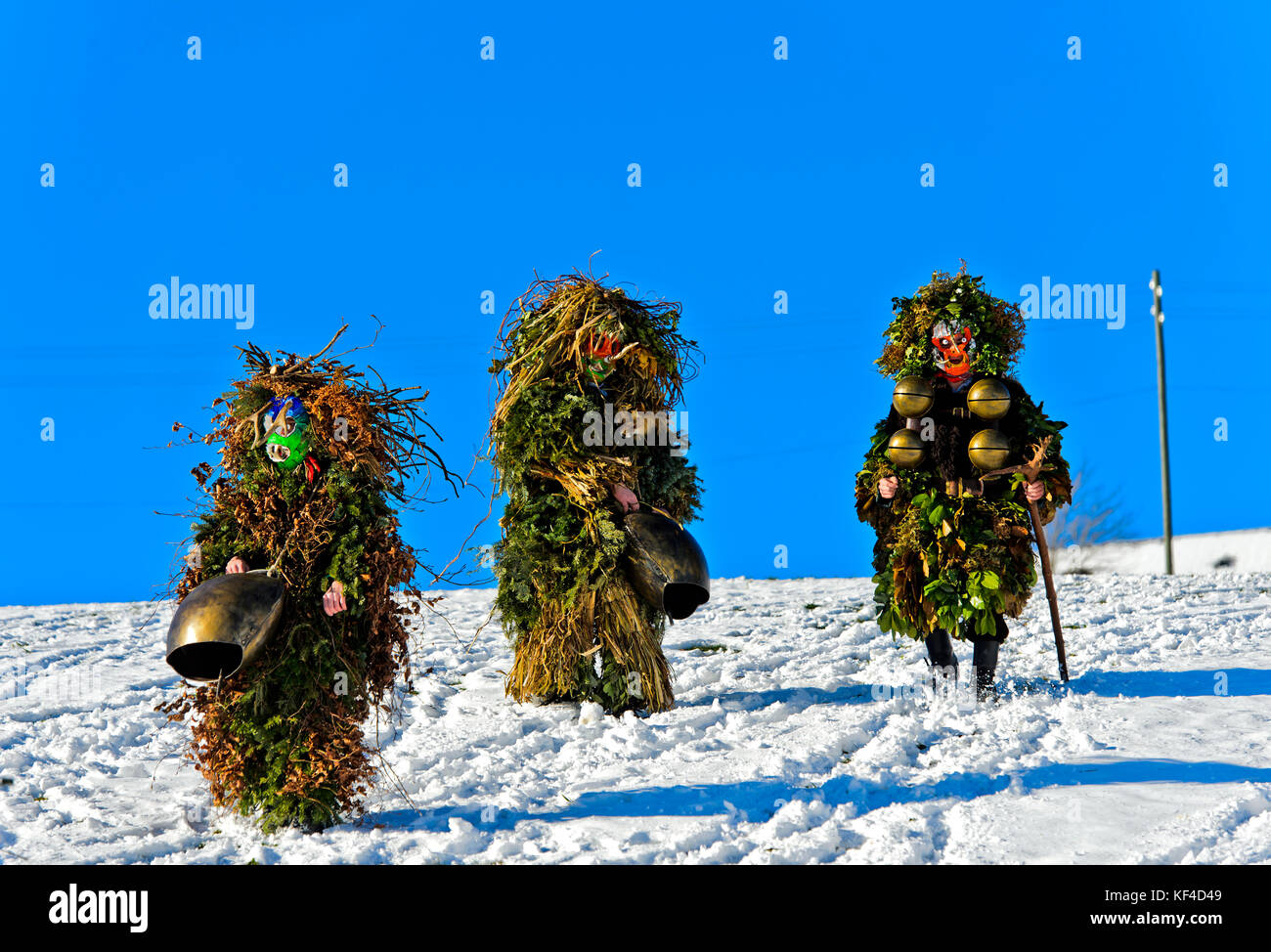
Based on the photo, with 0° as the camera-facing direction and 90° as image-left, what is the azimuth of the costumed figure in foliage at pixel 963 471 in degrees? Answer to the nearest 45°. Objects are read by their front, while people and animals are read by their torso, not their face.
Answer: approximately 0°

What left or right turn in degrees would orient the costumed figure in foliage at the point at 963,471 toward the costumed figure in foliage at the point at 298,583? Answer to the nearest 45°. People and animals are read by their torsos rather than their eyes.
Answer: approximately 45° to its right

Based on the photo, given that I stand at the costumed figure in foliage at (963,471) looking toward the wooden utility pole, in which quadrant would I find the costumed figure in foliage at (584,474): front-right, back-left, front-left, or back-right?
back-left

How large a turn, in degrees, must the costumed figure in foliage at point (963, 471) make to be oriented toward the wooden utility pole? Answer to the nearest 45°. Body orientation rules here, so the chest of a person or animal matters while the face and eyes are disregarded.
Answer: approximately 180°

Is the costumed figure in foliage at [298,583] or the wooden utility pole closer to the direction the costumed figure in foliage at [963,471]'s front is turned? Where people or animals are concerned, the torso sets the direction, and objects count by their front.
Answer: the costumed figure in foliage

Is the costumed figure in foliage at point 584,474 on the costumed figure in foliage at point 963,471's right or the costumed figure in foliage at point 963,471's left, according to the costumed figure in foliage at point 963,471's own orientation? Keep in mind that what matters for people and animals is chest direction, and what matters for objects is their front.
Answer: on its right
